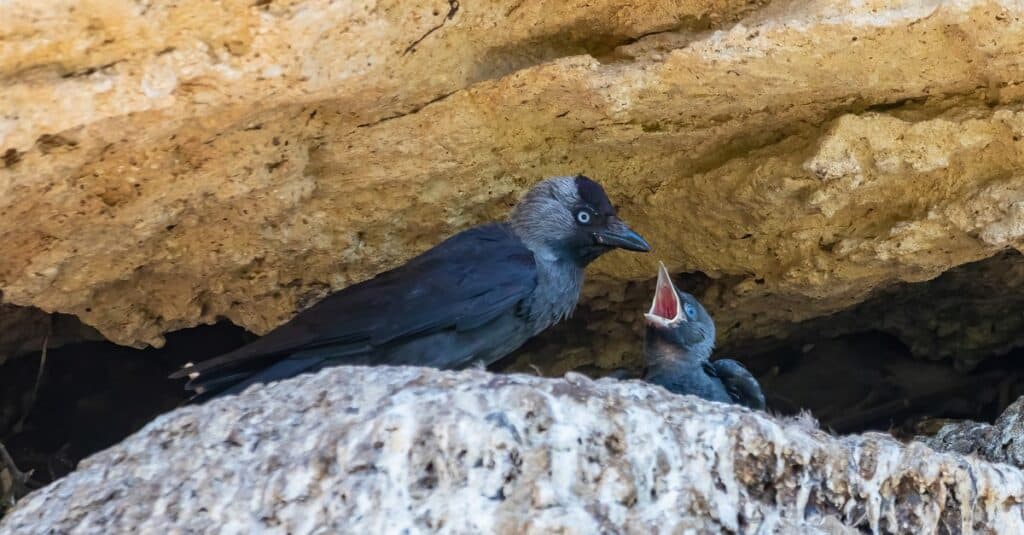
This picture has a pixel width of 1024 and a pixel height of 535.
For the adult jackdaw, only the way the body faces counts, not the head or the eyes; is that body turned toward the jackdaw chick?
yes

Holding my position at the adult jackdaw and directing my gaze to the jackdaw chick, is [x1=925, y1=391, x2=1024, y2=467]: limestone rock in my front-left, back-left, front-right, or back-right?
front-right

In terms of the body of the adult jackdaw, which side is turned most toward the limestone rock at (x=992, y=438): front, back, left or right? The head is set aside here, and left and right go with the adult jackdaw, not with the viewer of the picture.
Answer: front

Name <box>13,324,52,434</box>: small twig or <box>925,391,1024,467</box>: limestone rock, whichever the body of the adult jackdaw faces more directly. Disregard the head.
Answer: the limestone rock

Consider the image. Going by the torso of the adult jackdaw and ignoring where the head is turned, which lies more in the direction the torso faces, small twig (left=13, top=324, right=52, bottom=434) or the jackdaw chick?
the jackdaw chick

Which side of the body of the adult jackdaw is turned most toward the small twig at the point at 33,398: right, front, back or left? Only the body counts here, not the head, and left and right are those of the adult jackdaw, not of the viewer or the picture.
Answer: back

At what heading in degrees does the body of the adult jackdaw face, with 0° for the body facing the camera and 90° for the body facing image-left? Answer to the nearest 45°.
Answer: approximately 270°

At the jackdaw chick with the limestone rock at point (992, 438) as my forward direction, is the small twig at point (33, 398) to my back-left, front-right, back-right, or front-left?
back-right

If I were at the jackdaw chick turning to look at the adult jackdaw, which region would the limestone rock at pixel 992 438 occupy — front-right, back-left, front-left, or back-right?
back-left
